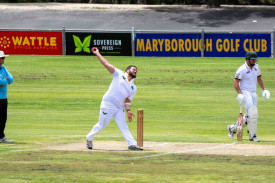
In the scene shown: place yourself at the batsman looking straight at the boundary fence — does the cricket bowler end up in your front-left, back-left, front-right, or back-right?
back-left

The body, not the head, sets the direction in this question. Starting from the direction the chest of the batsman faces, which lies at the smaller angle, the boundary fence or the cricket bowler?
the cricket bowler

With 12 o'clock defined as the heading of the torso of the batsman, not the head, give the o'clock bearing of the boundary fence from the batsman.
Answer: The boundary fence is roughly at 7 o'clock from the batsman.

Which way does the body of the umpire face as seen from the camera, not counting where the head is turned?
to the viewer's right

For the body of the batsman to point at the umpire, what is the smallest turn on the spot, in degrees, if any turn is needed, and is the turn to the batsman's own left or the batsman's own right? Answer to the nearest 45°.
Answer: approximately 90° to the batsman's own right

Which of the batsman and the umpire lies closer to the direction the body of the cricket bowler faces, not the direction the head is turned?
the batsman

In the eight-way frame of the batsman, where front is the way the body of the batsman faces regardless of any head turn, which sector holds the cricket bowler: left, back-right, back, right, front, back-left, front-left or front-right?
right

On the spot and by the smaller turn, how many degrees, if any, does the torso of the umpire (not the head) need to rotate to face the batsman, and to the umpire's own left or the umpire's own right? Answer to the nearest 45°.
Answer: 0° — they already face them
